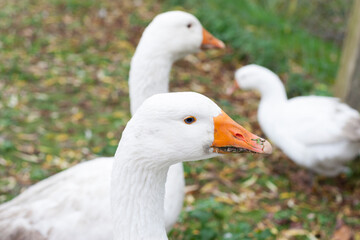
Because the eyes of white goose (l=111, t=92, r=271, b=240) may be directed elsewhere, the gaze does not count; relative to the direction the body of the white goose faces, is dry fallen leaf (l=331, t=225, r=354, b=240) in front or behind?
in front

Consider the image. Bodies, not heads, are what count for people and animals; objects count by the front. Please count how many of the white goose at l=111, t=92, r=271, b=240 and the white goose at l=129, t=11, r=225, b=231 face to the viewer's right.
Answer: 2

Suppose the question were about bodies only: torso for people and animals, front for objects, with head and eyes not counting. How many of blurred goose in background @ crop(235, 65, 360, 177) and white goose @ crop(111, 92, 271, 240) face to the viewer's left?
1

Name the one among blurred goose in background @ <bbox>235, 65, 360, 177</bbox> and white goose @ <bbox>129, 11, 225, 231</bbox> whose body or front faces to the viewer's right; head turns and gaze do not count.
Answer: the white goose

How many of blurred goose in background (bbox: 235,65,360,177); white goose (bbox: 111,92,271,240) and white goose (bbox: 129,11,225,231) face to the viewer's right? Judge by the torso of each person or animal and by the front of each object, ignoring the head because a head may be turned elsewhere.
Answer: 2

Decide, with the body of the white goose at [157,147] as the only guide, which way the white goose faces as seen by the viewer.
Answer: to the viewer's right

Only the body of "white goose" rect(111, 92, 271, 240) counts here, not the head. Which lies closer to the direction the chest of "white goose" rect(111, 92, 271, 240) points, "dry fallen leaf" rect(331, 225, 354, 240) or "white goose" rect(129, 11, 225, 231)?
the dry fallen leaf

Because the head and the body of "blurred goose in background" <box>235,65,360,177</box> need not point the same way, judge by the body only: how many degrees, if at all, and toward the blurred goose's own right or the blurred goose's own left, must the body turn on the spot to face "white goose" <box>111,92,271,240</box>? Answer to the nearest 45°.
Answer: approximately 90° to the blurred goose's own left

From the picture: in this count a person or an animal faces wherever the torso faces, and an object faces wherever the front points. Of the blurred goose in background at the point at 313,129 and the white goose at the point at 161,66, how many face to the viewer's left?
1

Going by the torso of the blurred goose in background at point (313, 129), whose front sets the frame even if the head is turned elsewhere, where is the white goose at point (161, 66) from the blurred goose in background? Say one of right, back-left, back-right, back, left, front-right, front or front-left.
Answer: front-left

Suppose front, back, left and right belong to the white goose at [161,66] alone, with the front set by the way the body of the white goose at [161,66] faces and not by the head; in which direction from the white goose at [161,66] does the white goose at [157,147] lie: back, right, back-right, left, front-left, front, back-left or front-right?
right

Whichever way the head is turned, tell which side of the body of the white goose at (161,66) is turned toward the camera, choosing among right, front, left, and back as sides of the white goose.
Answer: right

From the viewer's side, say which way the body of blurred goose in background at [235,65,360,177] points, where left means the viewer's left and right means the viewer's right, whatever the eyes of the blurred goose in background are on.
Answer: facing to the left of the viewer

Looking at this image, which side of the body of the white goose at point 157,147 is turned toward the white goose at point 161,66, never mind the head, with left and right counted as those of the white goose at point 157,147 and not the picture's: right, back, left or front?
left

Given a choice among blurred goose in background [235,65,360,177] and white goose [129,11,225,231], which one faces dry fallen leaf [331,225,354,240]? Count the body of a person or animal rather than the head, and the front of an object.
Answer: the white goose

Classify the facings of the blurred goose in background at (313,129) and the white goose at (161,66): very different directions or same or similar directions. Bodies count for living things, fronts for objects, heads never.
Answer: very different directions
